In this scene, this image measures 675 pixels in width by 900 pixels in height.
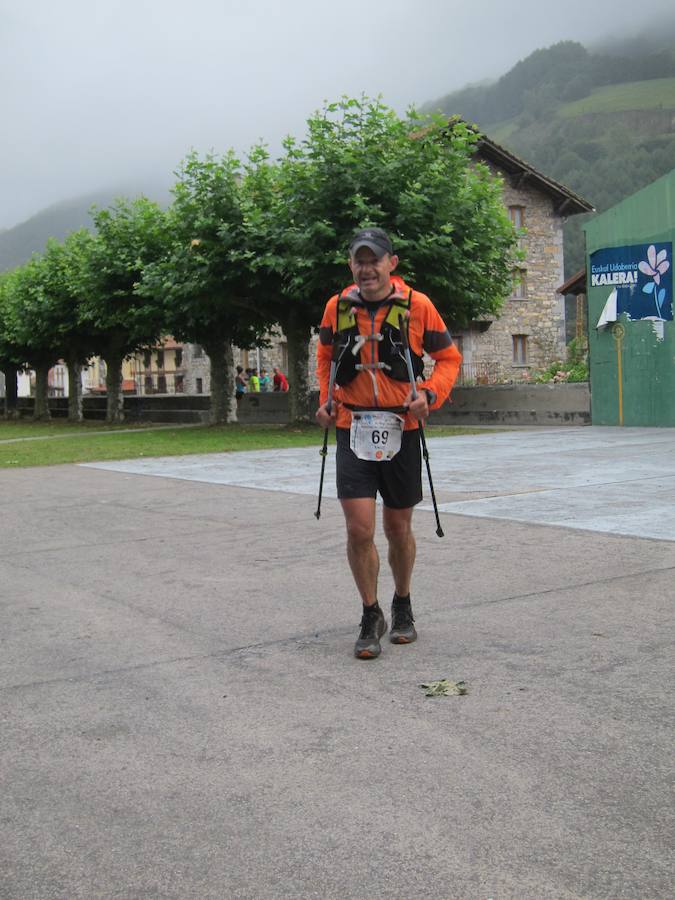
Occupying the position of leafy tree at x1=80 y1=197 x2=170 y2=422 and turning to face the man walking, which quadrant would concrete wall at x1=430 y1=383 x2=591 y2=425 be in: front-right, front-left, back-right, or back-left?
front-left

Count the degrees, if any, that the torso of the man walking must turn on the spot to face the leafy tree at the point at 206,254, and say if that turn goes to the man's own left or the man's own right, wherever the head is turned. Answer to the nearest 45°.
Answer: approximately 180°

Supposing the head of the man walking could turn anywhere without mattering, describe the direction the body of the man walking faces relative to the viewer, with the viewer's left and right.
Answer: facing the viewer

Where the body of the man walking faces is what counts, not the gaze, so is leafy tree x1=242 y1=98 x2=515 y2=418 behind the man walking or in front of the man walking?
behind

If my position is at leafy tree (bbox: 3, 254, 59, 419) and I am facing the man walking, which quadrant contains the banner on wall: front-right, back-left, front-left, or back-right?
front-left

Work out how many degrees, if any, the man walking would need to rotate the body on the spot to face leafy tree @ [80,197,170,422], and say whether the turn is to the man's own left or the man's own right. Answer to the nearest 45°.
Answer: approximately 180°

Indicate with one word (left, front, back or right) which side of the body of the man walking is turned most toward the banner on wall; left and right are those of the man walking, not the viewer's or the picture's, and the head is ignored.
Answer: back

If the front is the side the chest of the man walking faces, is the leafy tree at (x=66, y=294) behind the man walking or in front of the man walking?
behind
